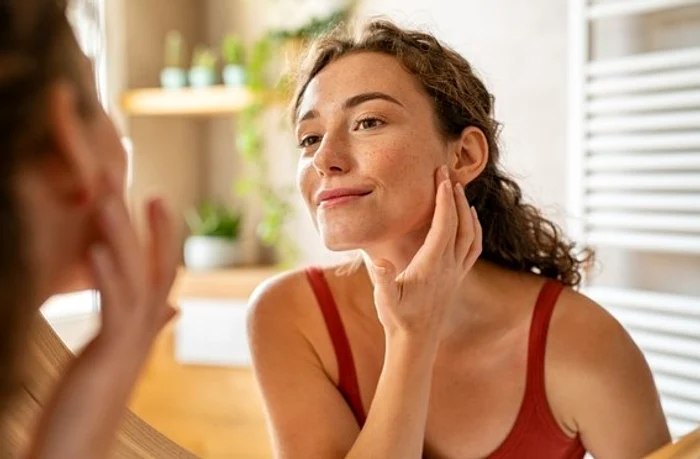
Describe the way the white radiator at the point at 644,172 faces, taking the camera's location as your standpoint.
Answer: facing the viewer and to the left of the viewer

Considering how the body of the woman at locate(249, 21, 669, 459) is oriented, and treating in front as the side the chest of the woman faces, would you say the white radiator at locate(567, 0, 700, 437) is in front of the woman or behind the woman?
behind

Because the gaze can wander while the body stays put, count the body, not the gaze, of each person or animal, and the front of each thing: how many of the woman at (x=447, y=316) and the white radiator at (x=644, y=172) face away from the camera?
0

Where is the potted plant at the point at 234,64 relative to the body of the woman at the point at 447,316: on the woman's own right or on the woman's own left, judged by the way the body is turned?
on the woman's own right

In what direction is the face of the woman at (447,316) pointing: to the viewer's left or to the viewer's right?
to the viewer's left

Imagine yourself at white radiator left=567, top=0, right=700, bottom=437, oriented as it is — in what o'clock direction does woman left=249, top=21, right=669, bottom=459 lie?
The woman is roughly at 11 o'clock from the white radiator.

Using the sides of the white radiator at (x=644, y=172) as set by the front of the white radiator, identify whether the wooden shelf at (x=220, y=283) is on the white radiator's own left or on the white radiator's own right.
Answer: on the white radiator's own right

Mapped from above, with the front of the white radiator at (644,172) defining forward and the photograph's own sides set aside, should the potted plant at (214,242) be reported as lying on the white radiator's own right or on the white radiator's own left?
on the white radiator's own right
